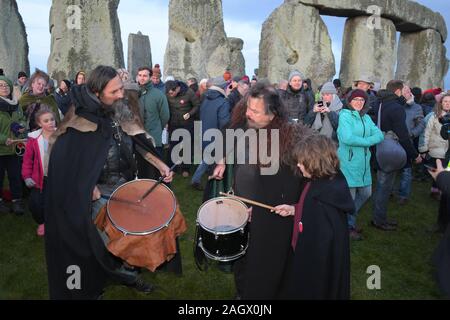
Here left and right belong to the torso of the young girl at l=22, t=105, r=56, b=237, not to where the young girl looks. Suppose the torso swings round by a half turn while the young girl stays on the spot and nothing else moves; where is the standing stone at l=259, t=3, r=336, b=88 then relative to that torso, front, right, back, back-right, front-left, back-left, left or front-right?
right

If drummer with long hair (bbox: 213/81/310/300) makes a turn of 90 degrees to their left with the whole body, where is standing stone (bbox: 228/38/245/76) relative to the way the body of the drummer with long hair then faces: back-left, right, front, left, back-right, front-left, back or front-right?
back-left

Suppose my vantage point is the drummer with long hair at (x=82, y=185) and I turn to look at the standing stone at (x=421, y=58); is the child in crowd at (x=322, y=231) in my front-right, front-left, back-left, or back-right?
front-right

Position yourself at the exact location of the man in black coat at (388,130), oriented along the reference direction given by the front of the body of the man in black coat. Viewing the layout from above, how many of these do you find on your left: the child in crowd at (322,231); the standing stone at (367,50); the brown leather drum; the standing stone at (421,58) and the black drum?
2

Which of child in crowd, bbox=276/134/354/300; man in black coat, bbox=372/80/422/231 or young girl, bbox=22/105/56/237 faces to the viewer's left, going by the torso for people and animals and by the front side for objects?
the child in crowd

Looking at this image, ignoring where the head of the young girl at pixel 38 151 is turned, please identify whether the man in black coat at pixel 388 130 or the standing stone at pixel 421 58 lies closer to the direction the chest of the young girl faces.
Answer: the man in black coat

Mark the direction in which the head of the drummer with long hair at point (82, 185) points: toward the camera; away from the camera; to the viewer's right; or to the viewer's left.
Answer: to the viewer's right

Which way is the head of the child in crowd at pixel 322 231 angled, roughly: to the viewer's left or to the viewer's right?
to the viewer's left

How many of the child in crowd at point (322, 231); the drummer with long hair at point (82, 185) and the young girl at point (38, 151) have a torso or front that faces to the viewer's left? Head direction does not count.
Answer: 1

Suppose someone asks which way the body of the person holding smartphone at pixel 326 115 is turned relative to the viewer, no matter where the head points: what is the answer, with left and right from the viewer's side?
facing the viewer and to the left of the viewer
